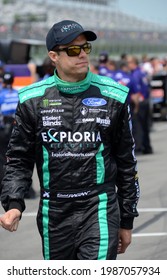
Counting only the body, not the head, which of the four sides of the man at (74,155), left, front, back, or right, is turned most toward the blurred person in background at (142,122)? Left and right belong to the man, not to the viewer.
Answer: back

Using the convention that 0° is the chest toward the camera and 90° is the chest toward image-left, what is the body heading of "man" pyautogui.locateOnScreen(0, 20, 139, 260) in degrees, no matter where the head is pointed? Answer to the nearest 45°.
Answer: approximately 0°

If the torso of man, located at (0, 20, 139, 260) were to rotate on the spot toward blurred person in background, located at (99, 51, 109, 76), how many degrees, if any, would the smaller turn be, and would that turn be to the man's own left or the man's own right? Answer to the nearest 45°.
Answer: approximately 180°
